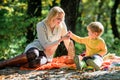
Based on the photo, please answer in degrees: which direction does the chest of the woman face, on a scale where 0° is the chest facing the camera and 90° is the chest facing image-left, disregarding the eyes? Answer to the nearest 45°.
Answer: approximately 315°

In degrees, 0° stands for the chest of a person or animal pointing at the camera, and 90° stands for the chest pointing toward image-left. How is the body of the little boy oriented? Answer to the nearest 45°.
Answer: approximately 45°

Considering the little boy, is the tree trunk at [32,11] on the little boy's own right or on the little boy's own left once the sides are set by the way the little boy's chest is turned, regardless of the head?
on the little boy's own right

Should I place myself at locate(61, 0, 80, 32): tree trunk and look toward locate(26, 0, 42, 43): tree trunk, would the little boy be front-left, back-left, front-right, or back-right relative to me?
back-left
